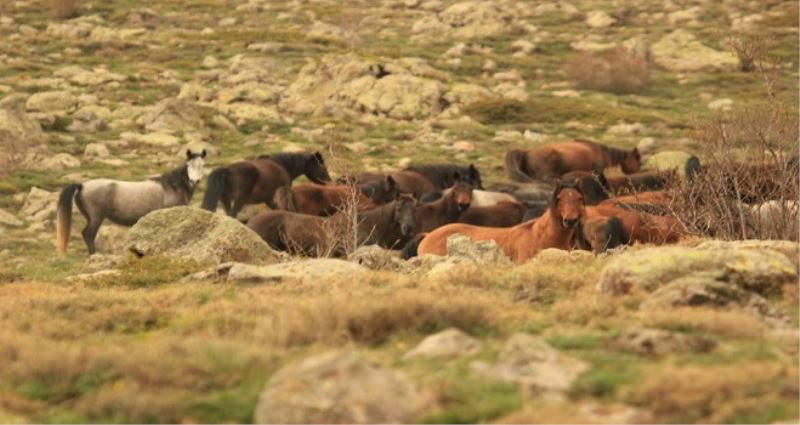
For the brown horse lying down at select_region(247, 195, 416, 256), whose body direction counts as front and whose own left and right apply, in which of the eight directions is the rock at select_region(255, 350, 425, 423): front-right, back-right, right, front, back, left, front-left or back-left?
right

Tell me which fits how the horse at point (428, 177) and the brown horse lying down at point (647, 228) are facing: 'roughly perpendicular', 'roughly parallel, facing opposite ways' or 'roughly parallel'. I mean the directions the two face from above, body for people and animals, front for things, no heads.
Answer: roughly parallel, facing opposite ways

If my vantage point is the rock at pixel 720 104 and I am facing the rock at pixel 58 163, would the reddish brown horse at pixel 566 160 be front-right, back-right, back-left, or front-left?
front-left

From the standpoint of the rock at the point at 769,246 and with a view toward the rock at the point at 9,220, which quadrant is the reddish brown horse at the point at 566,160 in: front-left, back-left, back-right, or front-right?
front-right

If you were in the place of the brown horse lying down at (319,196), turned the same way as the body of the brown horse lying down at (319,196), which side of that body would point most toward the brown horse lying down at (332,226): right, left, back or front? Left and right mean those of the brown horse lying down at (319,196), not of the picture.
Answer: right

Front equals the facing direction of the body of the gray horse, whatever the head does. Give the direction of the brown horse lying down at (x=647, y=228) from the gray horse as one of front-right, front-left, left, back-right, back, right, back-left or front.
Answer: front-right

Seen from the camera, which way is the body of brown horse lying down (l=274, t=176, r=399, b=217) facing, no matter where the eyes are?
to the viewer's right

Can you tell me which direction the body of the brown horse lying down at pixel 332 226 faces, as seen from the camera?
to the viewer's right

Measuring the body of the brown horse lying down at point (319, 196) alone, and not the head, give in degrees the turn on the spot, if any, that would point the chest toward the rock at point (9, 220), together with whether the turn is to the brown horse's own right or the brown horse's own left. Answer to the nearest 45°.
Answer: approximately 180°

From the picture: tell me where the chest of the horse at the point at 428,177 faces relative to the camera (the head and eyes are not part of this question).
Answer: to the viewer's right

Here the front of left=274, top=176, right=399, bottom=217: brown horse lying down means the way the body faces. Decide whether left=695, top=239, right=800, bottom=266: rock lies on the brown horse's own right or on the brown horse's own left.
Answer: on the brown horse's own right
